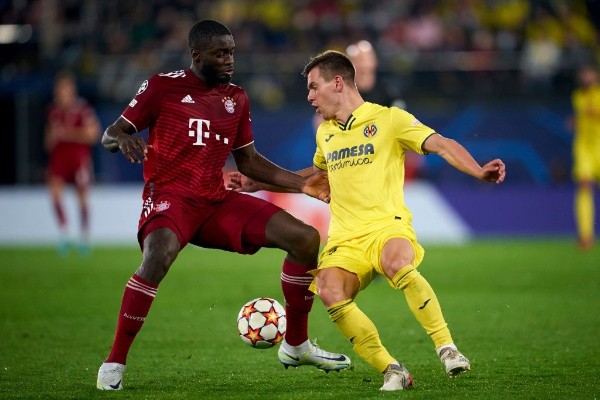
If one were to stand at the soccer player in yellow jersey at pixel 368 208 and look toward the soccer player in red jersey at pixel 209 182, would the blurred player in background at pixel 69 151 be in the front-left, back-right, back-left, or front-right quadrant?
front-right

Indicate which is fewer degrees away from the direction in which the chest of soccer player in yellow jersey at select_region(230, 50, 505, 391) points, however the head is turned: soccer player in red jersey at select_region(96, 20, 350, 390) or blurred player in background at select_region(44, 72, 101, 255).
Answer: the soccer player in red jersey

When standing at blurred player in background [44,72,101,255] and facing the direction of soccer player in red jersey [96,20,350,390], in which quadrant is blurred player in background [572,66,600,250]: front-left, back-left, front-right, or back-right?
front-left

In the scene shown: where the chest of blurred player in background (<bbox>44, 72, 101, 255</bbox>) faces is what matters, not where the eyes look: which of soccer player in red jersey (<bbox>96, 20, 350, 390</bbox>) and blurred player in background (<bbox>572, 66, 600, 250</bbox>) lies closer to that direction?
the soccer player in red jersey

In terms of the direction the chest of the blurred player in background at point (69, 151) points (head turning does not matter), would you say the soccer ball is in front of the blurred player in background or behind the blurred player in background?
in front

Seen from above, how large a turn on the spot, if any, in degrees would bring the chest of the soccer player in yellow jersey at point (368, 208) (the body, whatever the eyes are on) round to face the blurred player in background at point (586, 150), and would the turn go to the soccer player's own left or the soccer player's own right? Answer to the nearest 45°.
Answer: approximately 135° to the soccer player's own right

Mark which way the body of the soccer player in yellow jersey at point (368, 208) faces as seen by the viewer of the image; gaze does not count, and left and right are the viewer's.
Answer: facing the viewer and to the left of the viewer

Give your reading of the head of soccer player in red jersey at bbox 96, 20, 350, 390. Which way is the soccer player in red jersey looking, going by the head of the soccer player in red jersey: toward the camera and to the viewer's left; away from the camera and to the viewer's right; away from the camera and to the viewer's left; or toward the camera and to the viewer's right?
toward the camera and to the viewer's right

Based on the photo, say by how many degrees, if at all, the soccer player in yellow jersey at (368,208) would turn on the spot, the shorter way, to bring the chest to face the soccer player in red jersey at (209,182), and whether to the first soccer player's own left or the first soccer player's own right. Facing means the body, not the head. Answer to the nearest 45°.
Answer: approximately 45° to the first soccer player's own right

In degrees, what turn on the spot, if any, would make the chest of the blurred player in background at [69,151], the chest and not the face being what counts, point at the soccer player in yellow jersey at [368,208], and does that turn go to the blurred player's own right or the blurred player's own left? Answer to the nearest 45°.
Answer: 0° — they already face them

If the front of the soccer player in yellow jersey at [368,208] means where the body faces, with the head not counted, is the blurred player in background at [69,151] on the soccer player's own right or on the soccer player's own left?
on the soccer player's own right

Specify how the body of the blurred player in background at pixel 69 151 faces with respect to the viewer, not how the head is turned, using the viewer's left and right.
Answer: facing the viewer

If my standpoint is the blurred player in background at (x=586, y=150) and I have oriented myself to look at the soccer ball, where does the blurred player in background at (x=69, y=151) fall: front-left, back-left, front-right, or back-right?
front-right

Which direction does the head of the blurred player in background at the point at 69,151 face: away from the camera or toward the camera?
toward the camera
